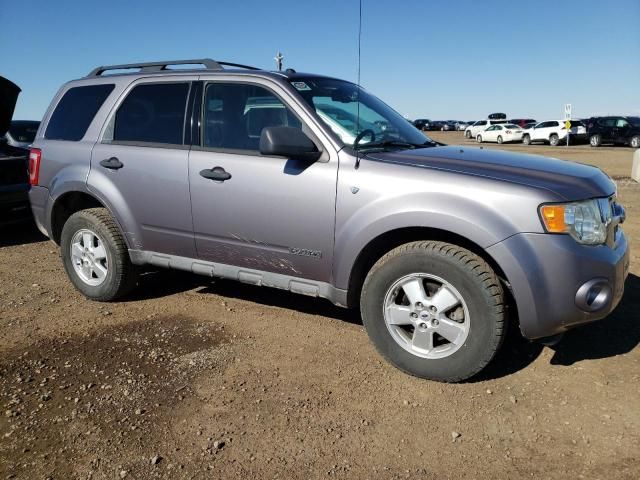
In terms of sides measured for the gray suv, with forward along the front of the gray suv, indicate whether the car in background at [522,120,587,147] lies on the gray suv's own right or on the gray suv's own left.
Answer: on the gray suv's own left

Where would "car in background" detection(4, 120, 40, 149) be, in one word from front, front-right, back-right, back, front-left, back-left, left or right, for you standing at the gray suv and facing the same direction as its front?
back

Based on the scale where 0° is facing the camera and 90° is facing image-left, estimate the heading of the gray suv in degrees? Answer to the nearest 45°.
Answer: approximately 315°

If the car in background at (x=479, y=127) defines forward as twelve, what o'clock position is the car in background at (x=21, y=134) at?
the car in background at (x=21, y=134) is roughly at 11 o'clock from the car in background at (x=479, y=127).

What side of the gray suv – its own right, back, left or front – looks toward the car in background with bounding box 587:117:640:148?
left

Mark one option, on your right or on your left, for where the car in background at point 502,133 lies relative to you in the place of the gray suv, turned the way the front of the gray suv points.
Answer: on your left
